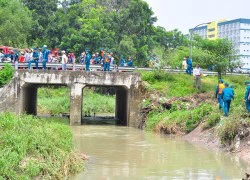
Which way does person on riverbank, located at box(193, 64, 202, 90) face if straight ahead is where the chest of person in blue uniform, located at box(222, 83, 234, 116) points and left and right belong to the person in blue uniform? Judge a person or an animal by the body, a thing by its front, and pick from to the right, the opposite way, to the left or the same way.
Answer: the opposite way

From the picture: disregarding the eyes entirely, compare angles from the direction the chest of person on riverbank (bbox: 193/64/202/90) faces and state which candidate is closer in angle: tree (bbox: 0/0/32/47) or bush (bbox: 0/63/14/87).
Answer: the bush

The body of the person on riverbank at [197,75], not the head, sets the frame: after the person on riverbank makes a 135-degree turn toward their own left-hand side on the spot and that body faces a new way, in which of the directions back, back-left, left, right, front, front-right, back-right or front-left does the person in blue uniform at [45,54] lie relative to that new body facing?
back-left

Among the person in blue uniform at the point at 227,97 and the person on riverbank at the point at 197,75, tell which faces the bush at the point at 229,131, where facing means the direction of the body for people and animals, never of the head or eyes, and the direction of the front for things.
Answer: the person on riverbank

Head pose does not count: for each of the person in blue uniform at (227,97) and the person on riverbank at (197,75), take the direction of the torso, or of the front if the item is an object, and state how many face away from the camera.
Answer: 1

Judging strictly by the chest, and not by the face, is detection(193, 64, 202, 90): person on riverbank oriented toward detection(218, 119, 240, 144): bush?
yes

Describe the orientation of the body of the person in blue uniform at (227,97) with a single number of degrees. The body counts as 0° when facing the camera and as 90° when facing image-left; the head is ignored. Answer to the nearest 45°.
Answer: approximately 180°

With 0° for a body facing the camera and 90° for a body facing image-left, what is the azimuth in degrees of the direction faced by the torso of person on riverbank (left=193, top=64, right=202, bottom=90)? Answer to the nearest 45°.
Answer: approximately 0°

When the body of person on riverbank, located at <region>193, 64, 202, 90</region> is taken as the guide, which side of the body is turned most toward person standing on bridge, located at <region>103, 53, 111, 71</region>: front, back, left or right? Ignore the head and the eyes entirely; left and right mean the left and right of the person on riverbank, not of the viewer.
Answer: right
